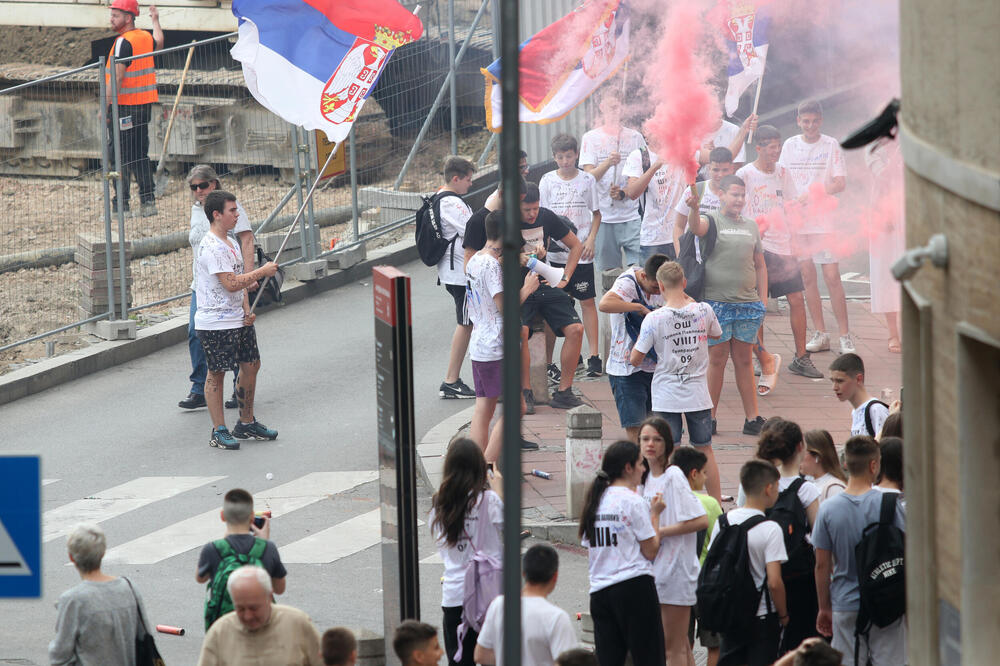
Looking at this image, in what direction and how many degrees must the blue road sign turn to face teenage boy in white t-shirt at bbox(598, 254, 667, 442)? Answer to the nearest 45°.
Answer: approximately 135° to its left

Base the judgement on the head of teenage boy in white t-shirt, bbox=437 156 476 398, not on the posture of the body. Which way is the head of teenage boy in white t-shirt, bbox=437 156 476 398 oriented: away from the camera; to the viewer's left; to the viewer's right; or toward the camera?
to the viewer's right

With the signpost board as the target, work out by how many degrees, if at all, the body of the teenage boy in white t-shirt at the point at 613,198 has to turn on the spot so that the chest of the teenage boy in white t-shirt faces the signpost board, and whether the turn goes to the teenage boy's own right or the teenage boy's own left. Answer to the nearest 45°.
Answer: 0° — they already face it

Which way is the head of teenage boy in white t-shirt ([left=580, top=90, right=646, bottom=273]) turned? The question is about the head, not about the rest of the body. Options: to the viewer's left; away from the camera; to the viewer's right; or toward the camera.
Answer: toward the camera

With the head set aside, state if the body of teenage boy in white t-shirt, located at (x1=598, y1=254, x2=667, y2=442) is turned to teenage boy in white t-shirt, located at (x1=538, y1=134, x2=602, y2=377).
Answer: no

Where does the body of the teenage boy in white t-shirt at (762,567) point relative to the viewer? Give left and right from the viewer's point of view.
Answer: facing away from the viewer and to the right of the viewer

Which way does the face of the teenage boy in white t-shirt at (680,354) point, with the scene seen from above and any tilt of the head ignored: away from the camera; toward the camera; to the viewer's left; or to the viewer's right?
away from the camera

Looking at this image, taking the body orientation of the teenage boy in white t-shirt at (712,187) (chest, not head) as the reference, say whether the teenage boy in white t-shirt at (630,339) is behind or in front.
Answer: in front

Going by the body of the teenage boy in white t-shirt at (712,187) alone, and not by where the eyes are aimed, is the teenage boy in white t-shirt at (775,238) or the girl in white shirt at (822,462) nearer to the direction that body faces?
the girl in white shirt

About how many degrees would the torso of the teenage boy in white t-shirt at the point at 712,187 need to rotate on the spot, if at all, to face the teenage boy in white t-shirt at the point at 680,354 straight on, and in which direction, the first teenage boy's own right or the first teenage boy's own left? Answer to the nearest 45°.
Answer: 0° — they already face them

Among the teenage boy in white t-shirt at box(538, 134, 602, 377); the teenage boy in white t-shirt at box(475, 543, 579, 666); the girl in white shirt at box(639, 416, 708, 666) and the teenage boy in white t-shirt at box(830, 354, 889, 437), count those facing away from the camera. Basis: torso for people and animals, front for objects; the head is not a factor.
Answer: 1

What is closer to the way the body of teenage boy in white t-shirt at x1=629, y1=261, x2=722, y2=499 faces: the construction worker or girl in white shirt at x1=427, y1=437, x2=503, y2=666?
the construction worker

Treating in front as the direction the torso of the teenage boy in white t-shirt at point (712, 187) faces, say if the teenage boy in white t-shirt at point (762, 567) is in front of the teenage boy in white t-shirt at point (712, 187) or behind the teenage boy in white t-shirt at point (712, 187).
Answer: in front

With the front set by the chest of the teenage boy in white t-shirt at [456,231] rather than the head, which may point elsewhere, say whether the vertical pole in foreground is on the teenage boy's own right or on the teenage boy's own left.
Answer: on the teenage boy's own right

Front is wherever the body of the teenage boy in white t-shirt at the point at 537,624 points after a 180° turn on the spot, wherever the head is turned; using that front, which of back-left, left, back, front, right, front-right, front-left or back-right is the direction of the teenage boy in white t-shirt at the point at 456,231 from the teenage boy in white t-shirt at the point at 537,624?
back

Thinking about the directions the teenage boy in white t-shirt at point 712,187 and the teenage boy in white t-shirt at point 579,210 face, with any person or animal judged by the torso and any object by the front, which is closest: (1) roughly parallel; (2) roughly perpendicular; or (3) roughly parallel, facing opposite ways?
roughly parallel

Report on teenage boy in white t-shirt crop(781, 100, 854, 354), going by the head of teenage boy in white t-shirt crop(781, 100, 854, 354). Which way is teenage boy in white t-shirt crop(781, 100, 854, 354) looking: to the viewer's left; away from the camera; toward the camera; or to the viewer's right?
toward the camera

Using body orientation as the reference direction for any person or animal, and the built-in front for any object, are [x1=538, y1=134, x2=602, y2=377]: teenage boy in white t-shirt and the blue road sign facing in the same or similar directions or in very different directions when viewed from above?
same or similar directions

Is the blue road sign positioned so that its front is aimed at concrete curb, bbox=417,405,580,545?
no

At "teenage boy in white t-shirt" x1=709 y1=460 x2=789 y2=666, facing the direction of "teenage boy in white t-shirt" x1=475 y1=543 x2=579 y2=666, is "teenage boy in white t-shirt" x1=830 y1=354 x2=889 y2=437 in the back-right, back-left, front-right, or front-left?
back-right
